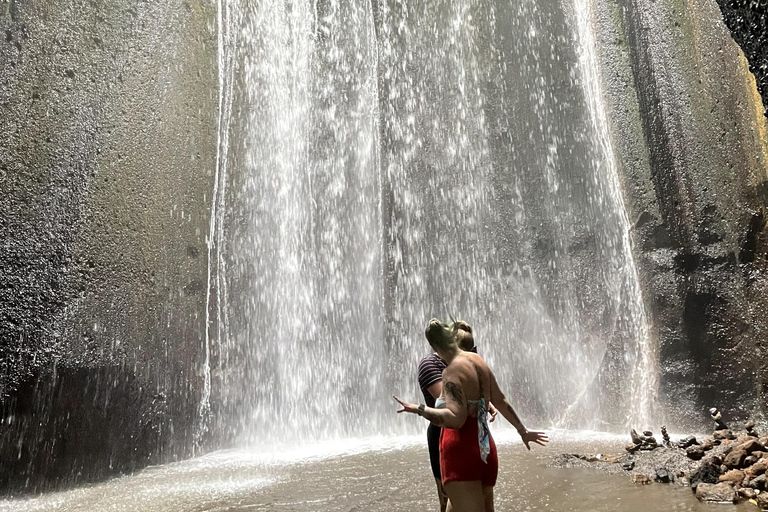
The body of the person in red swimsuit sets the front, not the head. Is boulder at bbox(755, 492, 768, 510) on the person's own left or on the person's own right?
on the person's own right

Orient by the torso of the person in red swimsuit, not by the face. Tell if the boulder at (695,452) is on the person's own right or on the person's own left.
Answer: on the person's own right

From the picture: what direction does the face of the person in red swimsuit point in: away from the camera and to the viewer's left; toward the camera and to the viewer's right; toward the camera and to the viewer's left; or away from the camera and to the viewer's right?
away from the camera and to the viewer's left

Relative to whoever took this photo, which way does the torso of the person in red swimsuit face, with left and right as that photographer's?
facing away from the viewer and to the left of the viewer

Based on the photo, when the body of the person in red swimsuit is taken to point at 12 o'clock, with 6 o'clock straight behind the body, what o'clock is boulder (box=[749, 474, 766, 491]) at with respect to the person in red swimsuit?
The boulder is roughly at 3 o'clock from the person in red swimsuit.

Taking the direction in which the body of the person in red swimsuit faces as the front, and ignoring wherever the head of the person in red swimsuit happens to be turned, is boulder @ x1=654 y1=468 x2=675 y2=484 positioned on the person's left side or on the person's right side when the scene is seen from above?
on the person's right side

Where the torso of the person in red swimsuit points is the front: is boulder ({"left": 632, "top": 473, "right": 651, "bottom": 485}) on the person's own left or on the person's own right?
on the person's own right

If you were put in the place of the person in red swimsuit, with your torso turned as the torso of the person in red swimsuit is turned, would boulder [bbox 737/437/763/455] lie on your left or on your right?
on your right

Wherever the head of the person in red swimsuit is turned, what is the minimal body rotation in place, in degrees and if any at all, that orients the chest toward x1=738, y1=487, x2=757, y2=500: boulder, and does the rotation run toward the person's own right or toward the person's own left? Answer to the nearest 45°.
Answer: approximately 90° to the person's own right

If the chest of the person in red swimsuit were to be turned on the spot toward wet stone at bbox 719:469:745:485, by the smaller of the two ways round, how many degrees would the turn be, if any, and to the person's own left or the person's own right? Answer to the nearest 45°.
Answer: approximately 90° to the person's own right
